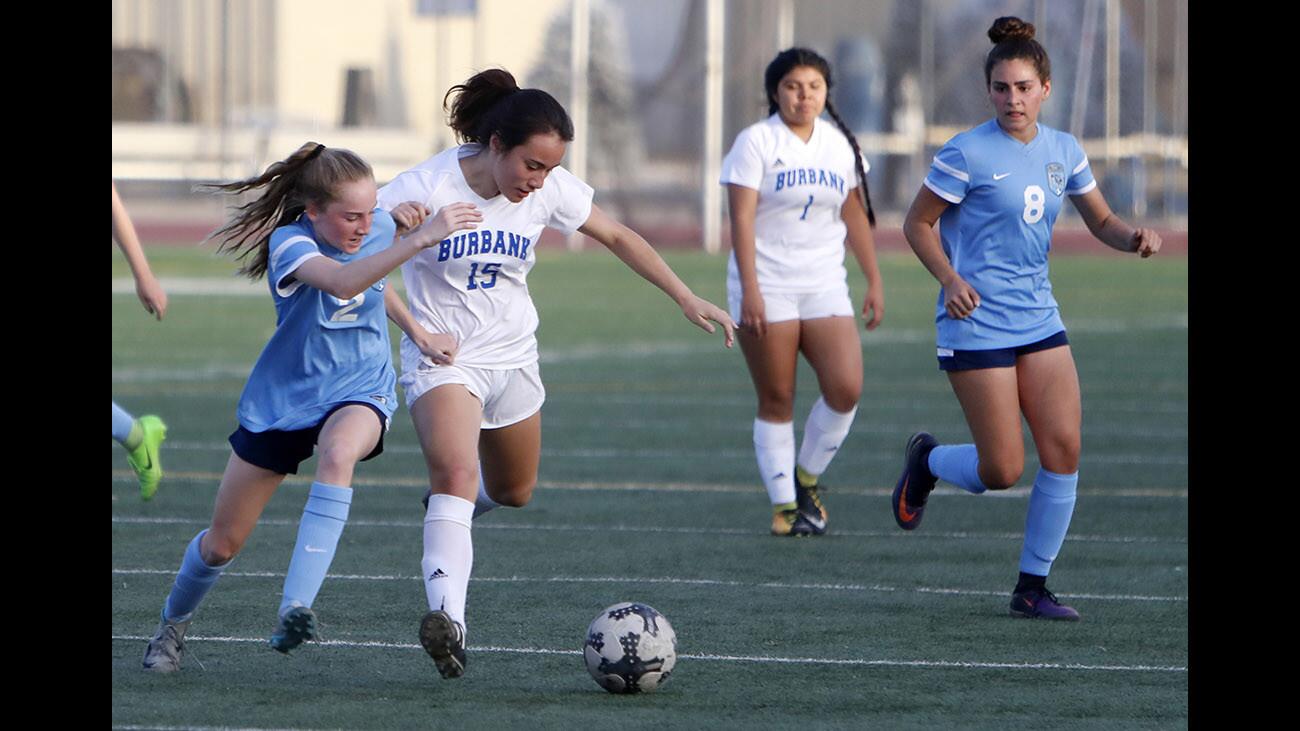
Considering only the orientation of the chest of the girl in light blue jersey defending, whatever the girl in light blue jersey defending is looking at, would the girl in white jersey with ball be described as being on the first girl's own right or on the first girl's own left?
on the first girl's own left

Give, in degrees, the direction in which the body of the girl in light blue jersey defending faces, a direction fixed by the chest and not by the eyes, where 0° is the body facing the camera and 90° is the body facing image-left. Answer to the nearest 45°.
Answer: approximately 315°

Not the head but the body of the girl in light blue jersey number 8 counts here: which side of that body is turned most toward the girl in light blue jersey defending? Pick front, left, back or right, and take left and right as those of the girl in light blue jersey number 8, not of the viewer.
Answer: right

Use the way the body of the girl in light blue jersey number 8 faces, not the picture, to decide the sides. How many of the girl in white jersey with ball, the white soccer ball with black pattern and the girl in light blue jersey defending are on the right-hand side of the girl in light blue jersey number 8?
3

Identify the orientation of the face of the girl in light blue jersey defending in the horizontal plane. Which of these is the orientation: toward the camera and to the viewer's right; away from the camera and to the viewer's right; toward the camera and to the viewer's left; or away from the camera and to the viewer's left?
toward the camera and to the viewer's right

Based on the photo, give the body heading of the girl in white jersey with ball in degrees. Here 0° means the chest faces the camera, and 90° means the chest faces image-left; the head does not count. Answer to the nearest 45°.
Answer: approximately 0°
